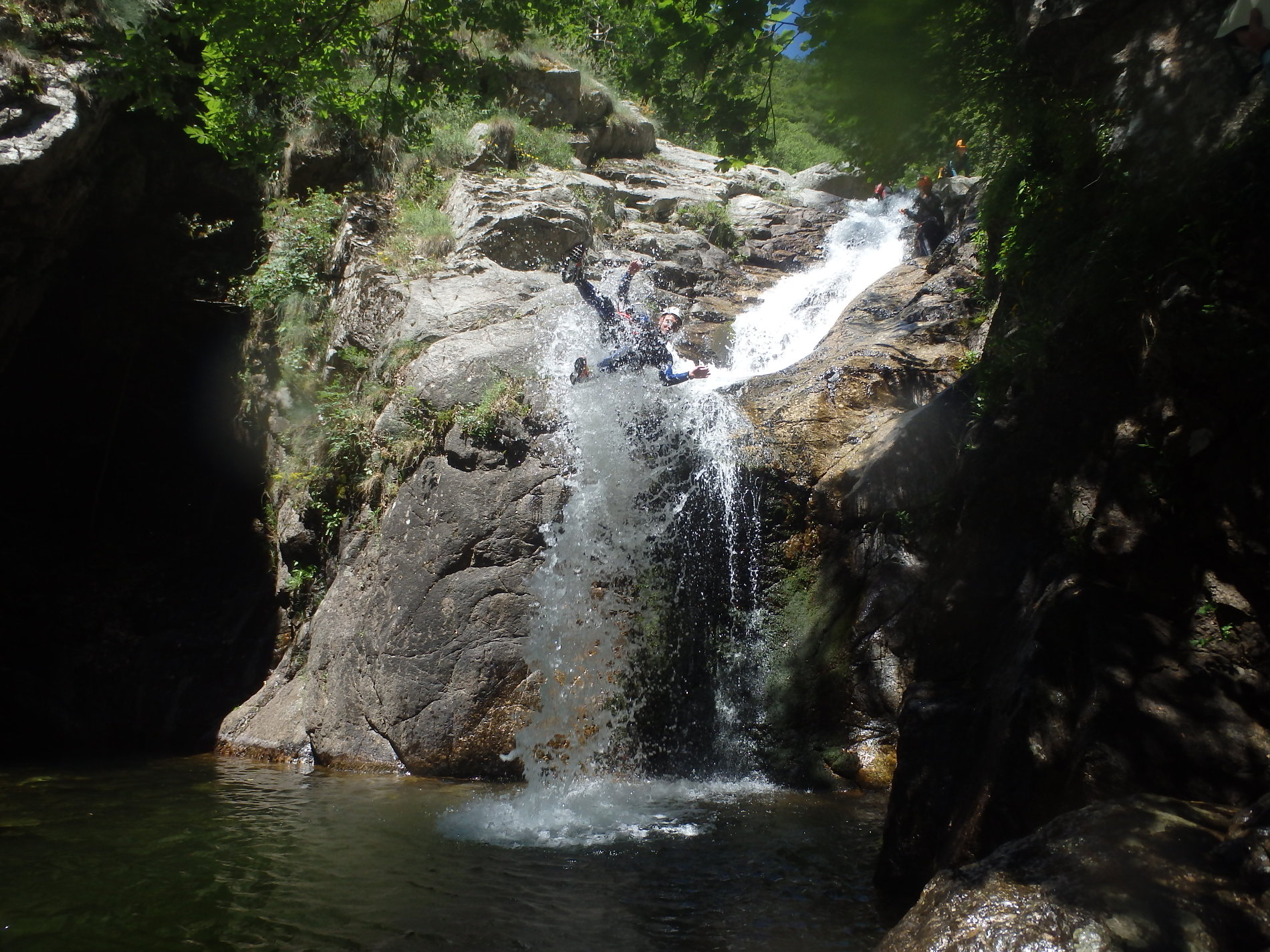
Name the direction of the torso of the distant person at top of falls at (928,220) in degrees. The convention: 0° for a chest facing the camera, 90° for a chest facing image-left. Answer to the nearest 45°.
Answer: approximately 45°

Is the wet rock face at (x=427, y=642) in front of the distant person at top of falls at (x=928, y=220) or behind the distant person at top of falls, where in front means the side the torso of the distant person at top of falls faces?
in front

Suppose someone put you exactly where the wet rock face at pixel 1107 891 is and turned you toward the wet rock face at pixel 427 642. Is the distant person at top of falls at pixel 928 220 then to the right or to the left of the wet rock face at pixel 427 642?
right

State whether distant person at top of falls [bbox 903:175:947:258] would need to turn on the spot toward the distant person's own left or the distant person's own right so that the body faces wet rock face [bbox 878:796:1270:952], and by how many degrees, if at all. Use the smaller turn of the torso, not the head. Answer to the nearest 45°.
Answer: approximately 45° to the distant person's own left
